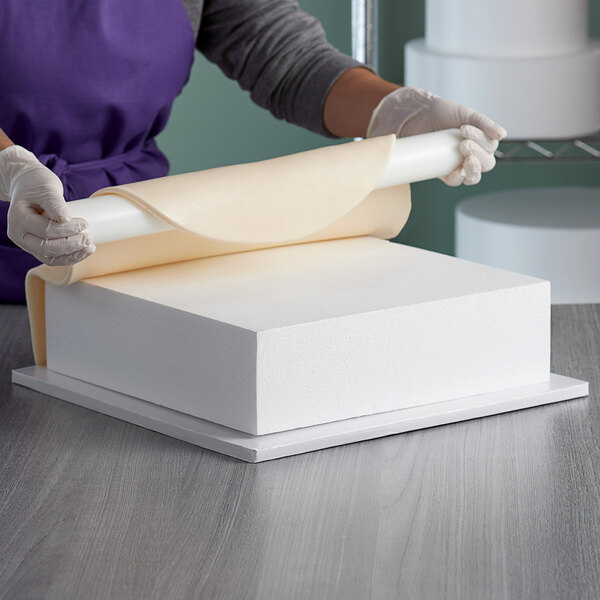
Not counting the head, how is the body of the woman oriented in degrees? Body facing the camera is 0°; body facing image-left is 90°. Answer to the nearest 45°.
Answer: approximately 315°

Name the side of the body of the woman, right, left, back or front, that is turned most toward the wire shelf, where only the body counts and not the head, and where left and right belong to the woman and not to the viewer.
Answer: left

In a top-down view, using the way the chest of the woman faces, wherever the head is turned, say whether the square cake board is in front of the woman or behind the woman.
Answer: in front

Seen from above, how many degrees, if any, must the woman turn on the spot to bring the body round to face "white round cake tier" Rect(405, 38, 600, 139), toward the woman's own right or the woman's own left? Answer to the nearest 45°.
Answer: approximately 90° to the woman's own left

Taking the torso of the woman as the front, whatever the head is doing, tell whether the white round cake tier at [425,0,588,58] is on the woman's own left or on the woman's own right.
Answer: on the woman's own left

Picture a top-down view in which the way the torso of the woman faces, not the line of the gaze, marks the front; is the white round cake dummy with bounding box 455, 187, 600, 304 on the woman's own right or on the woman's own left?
on the woman's own left
